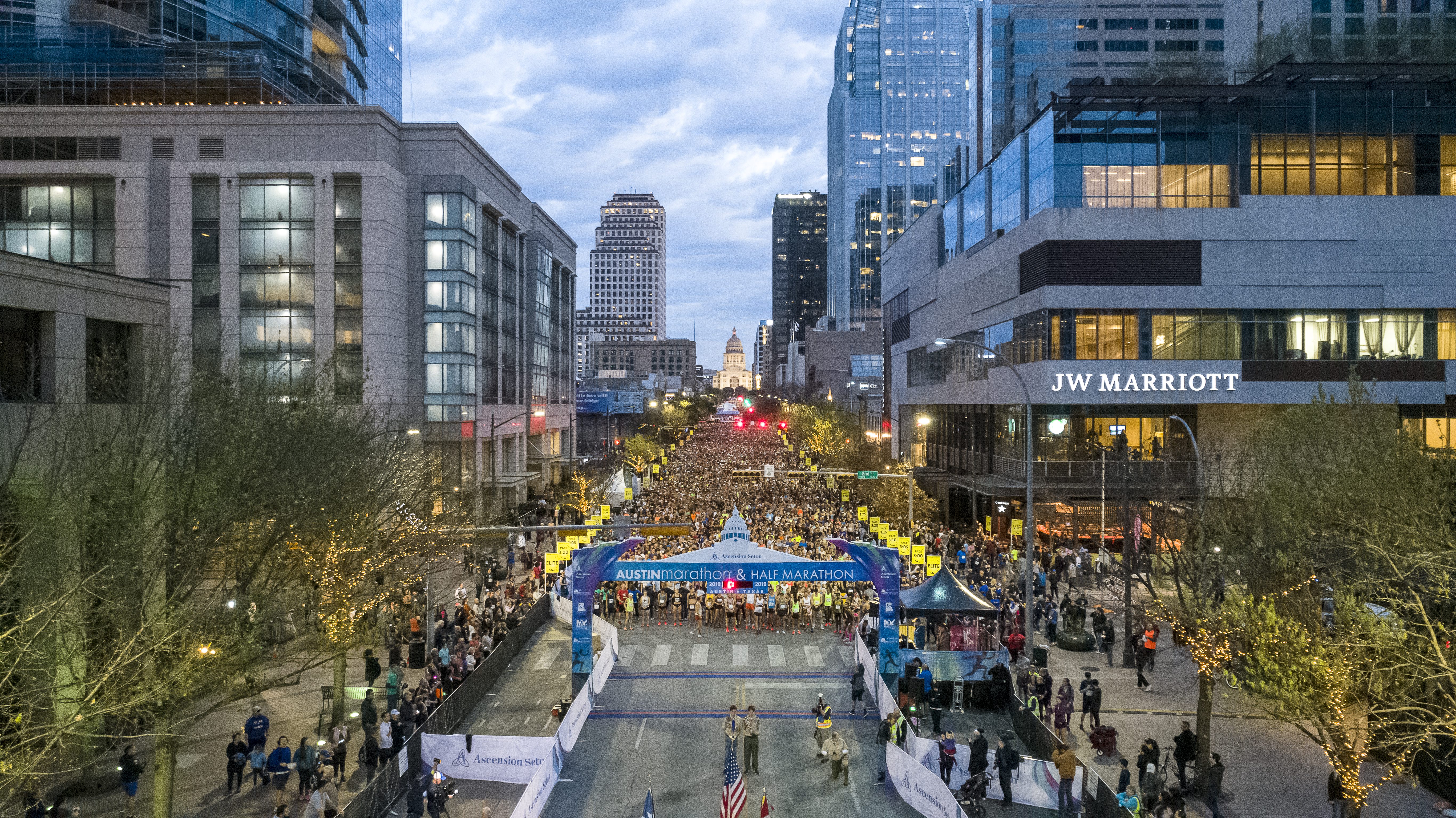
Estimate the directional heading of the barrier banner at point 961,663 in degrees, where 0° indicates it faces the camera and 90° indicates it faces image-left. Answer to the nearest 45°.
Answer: approximately 0°

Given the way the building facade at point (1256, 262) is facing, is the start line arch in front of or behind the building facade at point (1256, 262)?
in front

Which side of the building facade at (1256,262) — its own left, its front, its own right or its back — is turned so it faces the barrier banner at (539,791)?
front

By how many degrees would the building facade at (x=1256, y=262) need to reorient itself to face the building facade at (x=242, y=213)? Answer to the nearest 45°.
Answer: approximately 45° to its right

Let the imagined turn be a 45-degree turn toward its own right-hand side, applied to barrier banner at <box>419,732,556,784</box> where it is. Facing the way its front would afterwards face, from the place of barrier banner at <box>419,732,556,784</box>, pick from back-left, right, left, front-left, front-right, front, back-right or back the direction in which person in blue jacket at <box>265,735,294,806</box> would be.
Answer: front-right

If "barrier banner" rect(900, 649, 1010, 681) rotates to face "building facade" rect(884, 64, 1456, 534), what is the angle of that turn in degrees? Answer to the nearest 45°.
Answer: approximately 135° to its left

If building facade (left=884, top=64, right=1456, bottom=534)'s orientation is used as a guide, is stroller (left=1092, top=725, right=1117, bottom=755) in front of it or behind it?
in front
